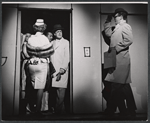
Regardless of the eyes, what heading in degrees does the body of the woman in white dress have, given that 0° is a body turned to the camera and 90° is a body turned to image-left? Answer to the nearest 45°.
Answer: approximately 180°
